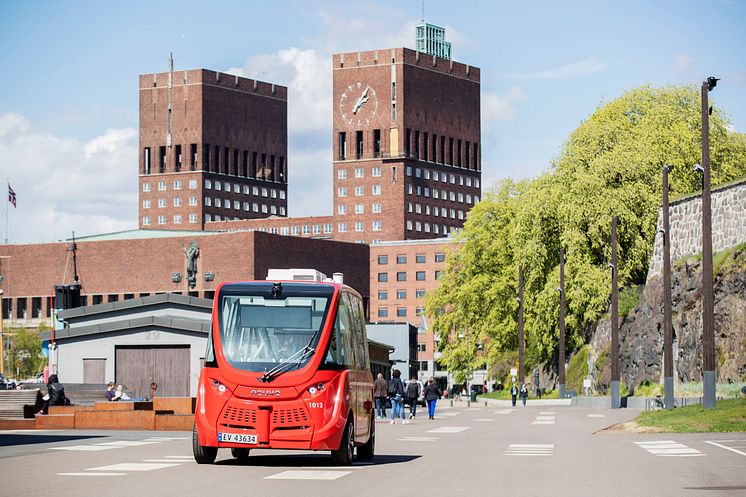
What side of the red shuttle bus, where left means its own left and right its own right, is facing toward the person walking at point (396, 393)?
back

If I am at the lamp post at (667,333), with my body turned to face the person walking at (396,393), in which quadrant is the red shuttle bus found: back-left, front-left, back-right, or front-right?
front-left

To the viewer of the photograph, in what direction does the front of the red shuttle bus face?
facing the viewer

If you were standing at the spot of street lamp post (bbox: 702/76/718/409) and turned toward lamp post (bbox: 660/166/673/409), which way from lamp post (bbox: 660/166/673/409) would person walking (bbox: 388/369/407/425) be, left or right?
left

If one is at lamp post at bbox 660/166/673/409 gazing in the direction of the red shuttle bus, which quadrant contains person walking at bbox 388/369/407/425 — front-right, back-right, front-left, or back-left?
front-right

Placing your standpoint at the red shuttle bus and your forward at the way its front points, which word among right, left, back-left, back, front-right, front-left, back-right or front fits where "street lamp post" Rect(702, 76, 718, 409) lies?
back-left

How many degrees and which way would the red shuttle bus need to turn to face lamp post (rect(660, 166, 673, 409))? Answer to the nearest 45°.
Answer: approximately 135° to its left
